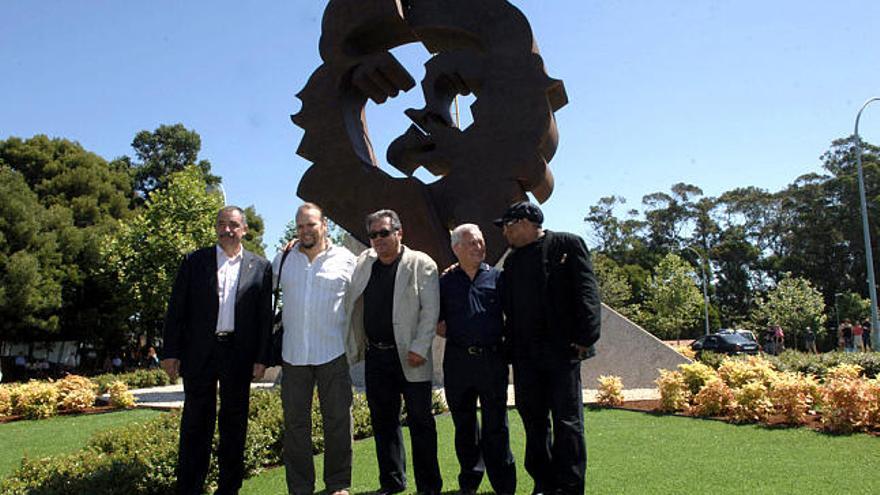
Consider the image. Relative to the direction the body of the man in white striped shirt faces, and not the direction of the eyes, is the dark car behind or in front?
behind

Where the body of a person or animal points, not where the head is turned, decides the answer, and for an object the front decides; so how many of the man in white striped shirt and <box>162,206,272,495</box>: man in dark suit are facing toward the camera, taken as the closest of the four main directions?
2

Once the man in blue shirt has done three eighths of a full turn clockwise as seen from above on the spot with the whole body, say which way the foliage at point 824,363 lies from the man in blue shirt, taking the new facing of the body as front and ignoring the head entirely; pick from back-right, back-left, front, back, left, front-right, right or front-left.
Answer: right

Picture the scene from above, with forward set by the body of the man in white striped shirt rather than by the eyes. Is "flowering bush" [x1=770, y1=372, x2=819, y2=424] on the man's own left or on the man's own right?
on the man's own left
